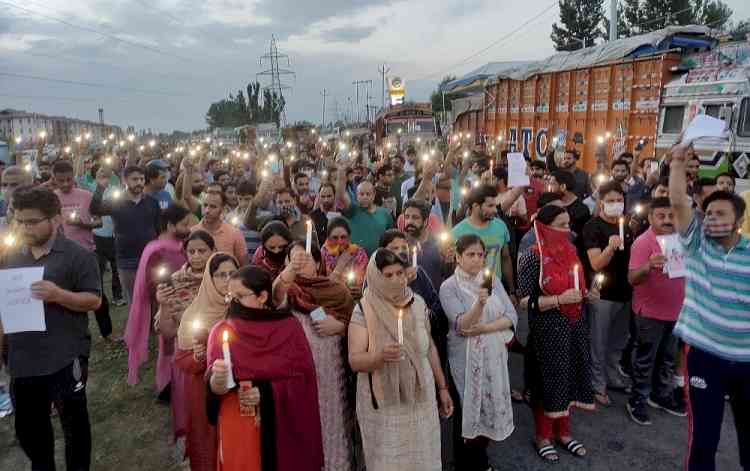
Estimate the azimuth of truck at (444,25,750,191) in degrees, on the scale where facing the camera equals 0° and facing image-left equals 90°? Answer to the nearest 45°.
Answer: approximately 315°

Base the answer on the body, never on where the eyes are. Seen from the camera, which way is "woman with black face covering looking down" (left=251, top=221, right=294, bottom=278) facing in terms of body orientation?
toward the camera

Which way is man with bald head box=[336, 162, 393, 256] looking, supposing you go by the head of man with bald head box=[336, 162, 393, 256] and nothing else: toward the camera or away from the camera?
toward the camera

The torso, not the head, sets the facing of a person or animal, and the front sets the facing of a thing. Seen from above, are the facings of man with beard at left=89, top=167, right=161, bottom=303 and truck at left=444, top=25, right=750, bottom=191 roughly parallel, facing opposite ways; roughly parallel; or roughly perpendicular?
roughly parallel

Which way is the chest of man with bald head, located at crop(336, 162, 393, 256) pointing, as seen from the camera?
toward the camera

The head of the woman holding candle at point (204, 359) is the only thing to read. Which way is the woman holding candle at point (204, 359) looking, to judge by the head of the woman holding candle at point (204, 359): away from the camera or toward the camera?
toward the camera

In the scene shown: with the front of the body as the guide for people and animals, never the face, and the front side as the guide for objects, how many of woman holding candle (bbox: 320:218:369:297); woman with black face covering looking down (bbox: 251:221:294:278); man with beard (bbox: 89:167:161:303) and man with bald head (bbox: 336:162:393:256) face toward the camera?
4

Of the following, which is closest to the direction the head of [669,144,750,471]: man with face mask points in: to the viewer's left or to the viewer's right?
to the viewer's left

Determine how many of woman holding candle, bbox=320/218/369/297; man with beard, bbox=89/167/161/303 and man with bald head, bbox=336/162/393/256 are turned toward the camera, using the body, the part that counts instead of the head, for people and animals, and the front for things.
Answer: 3

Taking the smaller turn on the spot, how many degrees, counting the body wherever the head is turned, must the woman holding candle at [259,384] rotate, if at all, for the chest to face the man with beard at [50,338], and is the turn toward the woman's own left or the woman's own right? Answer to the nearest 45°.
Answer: approximately 90° to the woman's own right

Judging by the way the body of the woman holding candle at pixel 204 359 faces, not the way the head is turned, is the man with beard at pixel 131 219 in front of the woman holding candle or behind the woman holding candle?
behind

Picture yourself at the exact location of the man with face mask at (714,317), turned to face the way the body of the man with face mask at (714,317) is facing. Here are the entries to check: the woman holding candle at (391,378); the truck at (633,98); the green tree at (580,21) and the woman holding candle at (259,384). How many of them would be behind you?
2

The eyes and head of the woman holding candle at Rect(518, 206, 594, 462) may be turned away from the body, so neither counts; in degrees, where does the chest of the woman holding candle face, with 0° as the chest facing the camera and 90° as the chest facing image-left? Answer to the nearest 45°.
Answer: approximately 315°

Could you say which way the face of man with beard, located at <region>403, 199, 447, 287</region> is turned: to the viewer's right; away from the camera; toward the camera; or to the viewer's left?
toward the camera

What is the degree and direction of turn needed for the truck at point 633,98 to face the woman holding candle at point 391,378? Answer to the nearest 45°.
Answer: approximately 45° to its right

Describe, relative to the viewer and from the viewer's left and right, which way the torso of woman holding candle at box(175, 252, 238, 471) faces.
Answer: facing the viewer and to the right of the viewer

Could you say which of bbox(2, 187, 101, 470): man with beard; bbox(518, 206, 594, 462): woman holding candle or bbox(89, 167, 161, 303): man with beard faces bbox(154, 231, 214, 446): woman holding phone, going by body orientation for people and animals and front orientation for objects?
bbox(89, 167, 161, 303): man with beard

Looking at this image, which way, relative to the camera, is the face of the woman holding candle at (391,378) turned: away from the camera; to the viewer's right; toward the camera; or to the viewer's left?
toward the camera

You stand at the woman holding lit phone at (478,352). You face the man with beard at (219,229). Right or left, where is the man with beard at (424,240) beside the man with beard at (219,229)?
right
